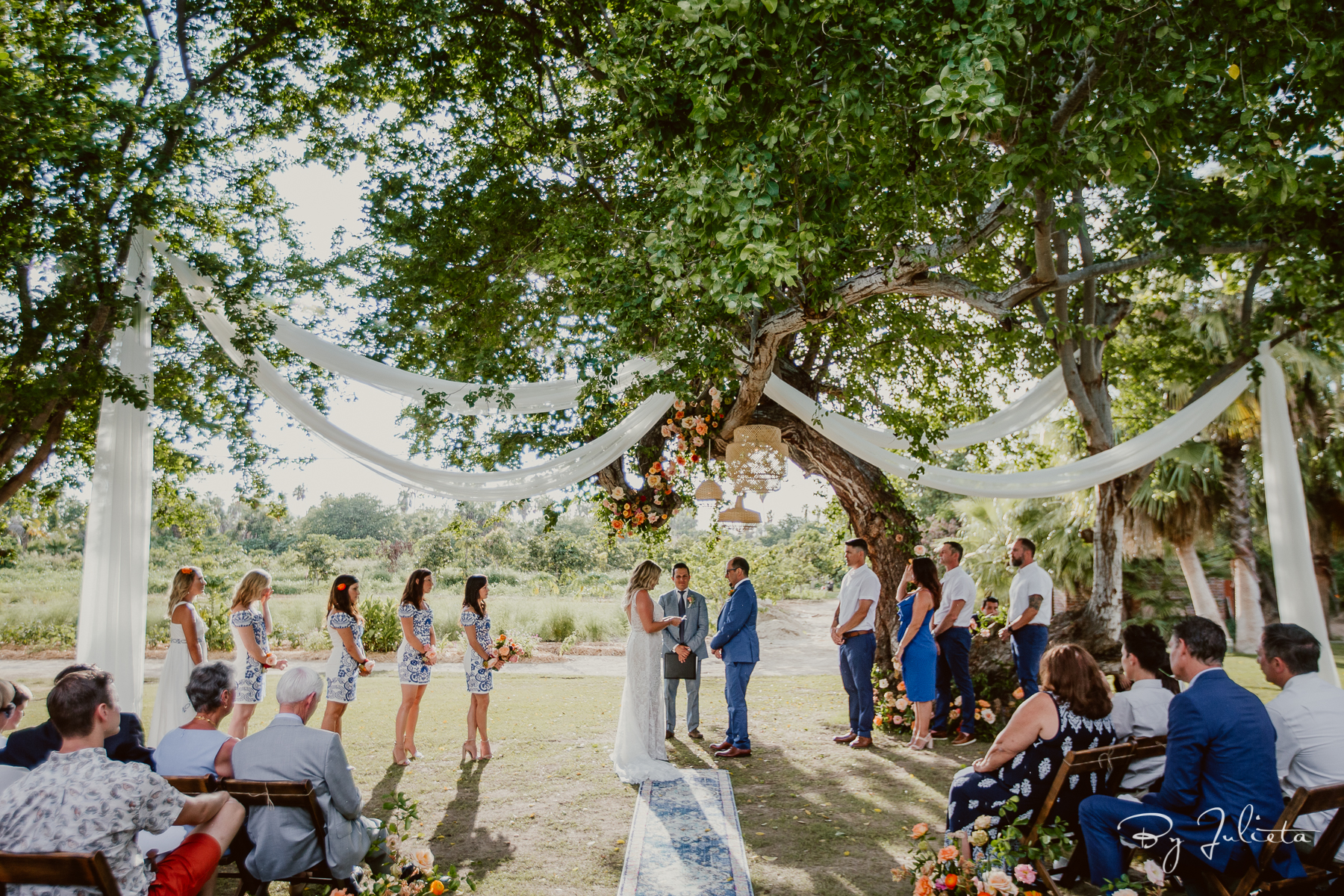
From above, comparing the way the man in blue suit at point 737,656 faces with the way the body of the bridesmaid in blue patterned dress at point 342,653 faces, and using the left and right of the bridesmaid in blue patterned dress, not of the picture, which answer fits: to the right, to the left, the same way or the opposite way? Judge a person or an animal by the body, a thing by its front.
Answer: the opposite way

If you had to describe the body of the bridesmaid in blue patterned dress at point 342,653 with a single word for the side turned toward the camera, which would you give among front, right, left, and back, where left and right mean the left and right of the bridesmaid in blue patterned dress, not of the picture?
right

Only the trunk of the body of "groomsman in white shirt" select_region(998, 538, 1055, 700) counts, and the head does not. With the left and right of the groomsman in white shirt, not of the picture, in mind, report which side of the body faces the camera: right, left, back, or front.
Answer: left

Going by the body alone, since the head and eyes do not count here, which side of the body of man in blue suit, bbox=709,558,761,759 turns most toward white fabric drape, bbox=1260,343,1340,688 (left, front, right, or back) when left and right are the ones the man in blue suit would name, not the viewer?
back

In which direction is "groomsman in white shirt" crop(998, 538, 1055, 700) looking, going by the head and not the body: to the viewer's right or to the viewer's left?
to the viewer's left

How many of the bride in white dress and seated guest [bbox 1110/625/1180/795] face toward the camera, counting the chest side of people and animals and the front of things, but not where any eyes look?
0

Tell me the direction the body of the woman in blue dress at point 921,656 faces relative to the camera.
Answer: to the viewer's left

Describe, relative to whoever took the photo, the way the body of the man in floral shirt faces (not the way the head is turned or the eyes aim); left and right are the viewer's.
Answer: facing away from the viewer and to the right of the viewer

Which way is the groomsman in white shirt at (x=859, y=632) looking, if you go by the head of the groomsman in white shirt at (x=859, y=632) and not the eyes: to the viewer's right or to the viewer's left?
to the viewer's left

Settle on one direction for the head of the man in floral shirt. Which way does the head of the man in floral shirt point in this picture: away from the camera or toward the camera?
away from the camera

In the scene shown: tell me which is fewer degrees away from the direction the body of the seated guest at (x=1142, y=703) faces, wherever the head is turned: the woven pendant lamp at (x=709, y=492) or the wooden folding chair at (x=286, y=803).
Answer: the woven pendant lamp

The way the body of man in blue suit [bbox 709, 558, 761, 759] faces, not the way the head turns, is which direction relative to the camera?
to the viewer's left

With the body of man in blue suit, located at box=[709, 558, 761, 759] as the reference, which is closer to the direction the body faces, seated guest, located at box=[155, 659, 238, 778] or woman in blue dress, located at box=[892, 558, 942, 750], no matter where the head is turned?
the seated guest

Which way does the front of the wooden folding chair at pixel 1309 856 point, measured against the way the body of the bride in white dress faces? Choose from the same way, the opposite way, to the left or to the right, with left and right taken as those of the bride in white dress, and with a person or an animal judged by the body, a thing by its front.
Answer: to the left

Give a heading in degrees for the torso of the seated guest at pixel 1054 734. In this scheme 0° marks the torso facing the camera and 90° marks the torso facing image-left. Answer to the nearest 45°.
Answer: approximately 135°
